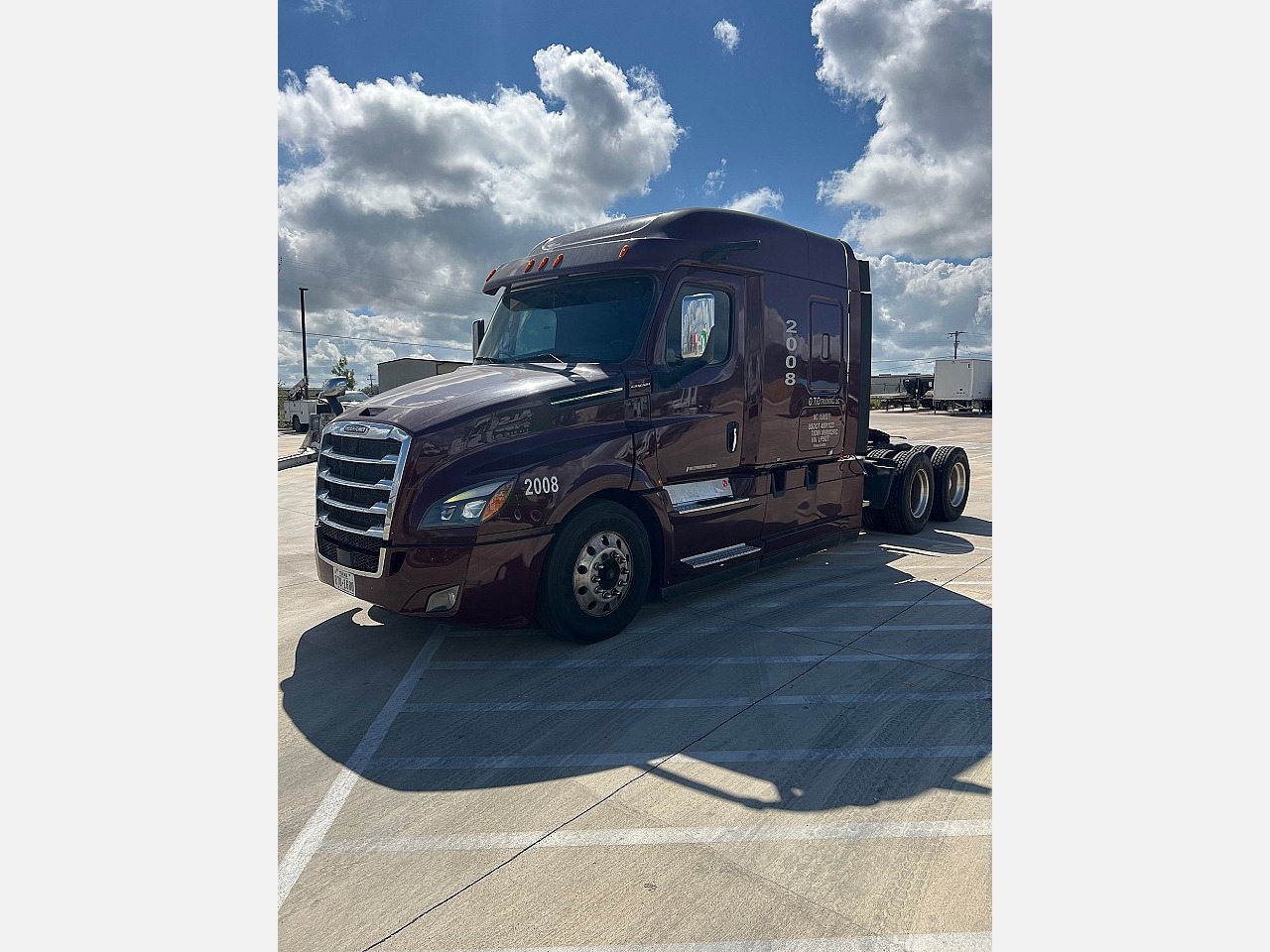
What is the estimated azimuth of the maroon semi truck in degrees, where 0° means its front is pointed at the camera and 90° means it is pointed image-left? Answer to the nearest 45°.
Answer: approximately 45°

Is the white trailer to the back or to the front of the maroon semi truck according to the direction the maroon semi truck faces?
to the back
